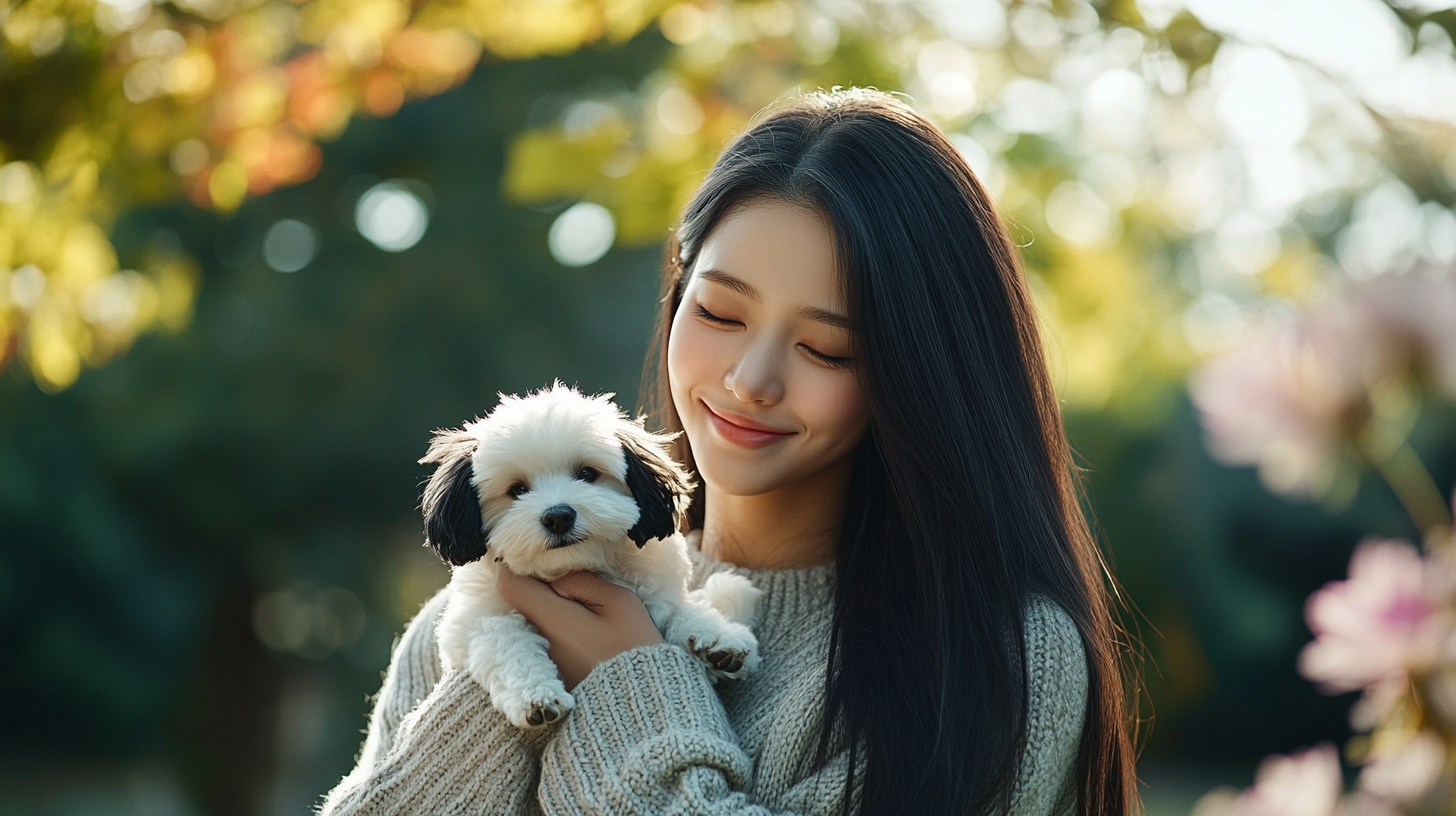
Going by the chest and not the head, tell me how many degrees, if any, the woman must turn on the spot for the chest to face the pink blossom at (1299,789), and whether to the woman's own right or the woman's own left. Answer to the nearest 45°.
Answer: approximately 90° to the woman's own left

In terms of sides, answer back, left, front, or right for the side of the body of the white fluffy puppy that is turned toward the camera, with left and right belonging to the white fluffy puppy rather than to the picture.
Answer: front

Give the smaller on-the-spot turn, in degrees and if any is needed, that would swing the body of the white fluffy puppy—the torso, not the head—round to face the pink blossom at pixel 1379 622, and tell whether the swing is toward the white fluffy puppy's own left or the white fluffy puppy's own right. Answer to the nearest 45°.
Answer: approximately 45° to the white fluffy puppy's own left

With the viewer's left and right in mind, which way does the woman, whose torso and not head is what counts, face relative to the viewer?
facing the viewer and to the left of the viewer

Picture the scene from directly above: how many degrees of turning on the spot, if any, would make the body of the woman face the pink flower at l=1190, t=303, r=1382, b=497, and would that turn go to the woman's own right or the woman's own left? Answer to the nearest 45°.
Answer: approximately 135° to the woman's own left

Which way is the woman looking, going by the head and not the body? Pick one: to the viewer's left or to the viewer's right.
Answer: to the viewer's left

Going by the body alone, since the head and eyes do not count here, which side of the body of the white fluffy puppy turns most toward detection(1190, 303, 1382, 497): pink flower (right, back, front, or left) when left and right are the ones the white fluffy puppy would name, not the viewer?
left

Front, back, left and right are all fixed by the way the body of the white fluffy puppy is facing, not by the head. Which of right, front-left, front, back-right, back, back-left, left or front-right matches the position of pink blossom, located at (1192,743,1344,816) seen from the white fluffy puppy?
front-left
